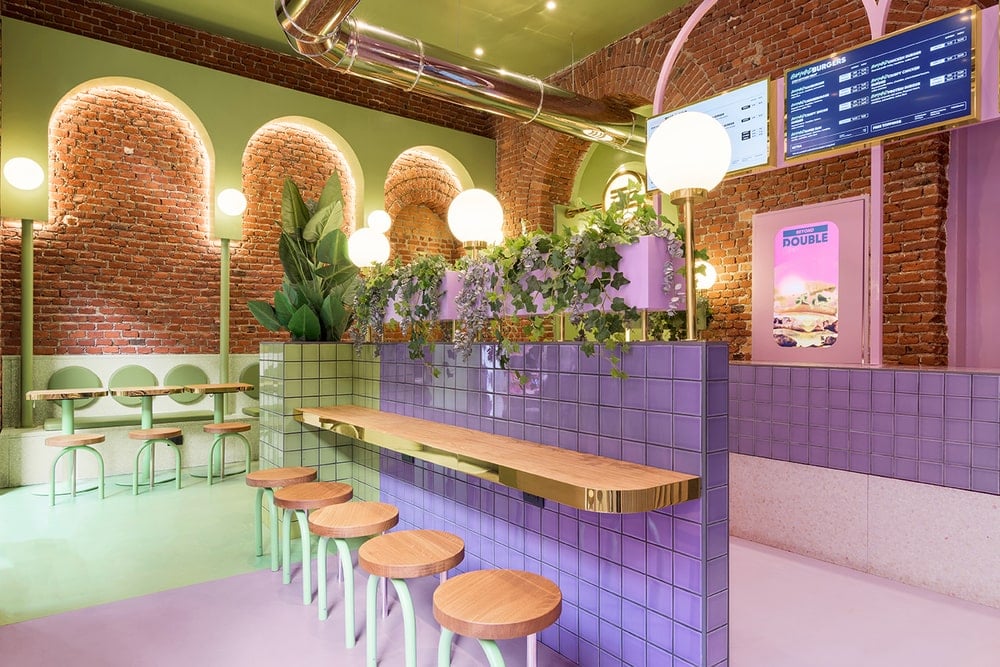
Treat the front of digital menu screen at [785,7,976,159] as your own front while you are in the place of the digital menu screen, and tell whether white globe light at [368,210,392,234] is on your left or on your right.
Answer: on your right

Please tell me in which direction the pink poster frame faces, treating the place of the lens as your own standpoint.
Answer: facing the viewer and to the left of the viewer

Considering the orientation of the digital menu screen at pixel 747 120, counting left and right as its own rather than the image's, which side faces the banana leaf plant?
front

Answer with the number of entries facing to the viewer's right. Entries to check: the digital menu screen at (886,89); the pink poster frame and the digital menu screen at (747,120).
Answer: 0

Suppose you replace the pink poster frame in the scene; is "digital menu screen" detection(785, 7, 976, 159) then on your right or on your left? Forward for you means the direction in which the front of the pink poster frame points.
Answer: on your left

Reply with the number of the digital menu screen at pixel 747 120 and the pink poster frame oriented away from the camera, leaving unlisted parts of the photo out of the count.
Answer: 0

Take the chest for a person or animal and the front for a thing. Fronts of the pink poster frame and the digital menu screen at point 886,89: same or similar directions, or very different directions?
same or similar directions

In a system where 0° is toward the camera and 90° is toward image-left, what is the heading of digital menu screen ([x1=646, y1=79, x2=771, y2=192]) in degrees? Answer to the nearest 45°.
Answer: approximately 45°

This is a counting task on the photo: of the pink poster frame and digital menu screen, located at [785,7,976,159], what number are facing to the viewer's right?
0

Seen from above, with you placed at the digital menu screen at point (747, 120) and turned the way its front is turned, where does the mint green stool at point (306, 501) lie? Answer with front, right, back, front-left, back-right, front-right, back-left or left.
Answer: front

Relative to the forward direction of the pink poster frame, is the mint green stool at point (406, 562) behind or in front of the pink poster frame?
in front

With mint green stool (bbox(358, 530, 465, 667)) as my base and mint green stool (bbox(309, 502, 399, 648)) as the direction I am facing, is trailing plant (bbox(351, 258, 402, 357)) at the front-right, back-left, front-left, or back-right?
front-right
